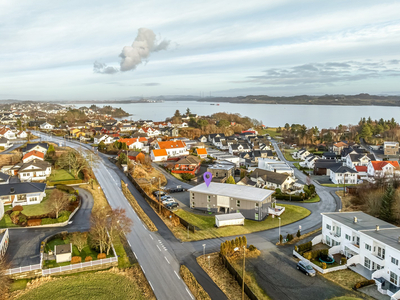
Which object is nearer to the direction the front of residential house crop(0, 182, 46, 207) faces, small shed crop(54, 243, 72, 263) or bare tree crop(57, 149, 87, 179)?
the small shed

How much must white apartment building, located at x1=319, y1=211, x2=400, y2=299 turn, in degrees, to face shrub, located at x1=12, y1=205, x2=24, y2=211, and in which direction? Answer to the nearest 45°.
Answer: approximately 45° to its right

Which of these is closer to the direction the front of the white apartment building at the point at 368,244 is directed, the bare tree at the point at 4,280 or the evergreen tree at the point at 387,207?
the bare tree

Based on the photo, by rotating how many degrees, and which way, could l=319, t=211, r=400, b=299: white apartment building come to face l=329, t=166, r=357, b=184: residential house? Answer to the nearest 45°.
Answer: approximately 135° to its right

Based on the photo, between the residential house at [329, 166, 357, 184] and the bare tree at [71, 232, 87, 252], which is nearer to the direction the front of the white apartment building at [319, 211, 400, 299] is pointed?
the bare tree

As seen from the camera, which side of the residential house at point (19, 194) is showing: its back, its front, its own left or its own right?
front

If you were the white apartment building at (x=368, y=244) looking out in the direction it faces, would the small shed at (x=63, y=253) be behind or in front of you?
in front

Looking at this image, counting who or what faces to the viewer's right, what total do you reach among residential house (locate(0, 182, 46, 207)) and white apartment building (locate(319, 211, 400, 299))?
0

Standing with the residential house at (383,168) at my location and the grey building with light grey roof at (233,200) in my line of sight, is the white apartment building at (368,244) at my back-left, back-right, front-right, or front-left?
front-left

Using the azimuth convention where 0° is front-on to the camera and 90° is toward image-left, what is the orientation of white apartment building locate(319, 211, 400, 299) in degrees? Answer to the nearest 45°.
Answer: approximately 45°

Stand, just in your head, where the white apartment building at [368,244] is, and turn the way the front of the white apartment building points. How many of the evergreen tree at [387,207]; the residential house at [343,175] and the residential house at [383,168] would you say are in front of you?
0

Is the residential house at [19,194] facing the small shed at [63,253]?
yes

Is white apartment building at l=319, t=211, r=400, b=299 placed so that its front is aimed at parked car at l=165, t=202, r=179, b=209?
no

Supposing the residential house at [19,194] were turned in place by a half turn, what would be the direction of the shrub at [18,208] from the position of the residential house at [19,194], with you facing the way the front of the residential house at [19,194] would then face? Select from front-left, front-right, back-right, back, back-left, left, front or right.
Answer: back

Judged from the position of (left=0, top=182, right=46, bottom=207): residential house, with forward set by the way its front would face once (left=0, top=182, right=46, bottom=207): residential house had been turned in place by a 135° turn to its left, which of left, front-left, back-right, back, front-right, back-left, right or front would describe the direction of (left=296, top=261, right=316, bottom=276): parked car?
right

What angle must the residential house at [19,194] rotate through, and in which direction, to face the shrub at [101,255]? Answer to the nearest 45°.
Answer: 0° — it already faces it

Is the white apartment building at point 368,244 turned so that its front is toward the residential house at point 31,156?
no

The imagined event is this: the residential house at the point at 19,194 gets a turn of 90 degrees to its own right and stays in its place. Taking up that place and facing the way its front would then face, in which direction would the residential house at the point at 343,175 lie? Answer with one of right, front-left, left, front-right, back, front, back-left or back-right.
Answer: back
